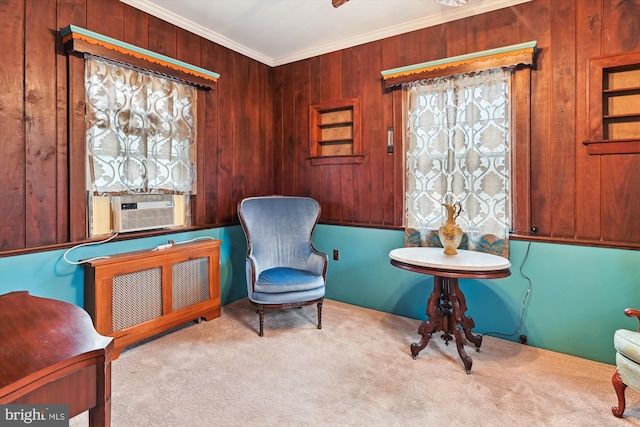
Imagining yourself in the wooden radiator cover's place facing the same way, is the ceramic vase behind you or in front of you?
in front

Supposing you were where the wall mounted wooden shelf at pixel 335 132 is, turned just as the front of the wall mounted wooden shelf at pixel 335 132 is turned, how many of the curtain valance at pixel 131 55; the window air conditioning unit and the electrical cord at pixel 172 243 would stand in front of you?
3

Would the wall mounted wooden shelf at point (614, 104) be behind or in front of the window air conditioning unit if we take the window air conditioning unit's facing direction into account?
in front

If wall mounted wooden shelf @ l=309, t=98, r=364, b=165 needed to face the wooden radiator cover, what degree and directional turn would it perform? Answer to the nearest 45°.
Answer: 0° — it already faces it

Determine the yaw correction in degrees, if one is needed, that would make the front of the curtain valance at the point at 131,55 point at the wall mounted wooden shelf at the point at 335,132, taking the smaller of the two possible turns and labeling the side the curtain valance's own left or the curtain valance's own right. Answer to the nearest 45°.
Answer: approximately 45° to the curtain valance's own left

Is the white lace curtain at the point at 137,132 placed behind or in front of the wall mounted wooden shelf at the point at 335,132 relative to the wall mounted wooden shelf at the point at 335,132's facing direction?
in front

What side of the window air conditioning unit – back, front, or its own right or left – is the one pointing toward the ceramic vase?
front

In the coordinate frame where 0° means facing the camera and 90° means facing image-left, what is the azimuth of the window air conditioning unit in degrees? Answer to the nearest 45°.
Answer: approximately 315°
